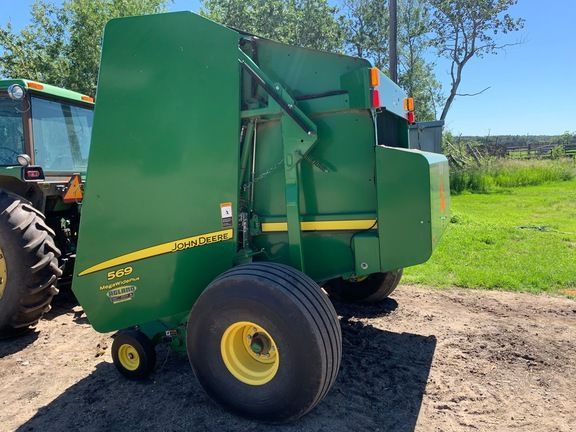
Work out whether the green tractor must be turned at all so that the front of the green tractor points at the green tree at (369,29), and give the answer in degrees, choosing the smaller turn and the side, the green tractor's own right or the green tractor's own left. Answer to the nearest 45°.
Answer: approximately 90° to the green tractor's own right

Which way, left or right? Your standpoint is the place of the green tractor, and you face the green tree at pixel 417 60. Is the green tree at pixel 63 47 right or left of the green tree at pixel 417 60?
left

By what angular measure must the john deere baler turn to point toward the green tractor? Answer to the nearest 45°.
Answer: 0° — it already faces it

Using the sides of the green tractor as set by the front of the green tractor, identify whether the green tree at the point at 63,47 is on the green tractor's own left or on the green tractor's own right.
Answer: on the green tractor's own right

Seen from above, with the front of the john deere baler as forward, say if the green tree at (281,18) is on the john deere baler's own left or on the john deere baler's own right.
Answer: on the john deere baler's own right

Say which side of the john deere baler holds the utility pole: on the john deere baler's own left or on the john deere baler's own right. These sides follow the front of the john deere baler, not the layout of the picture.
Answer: on the john deere baler's own right

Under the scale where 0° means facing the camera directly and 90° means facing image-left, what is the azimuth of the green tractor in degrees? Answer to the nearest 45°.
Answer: approximately 135°
